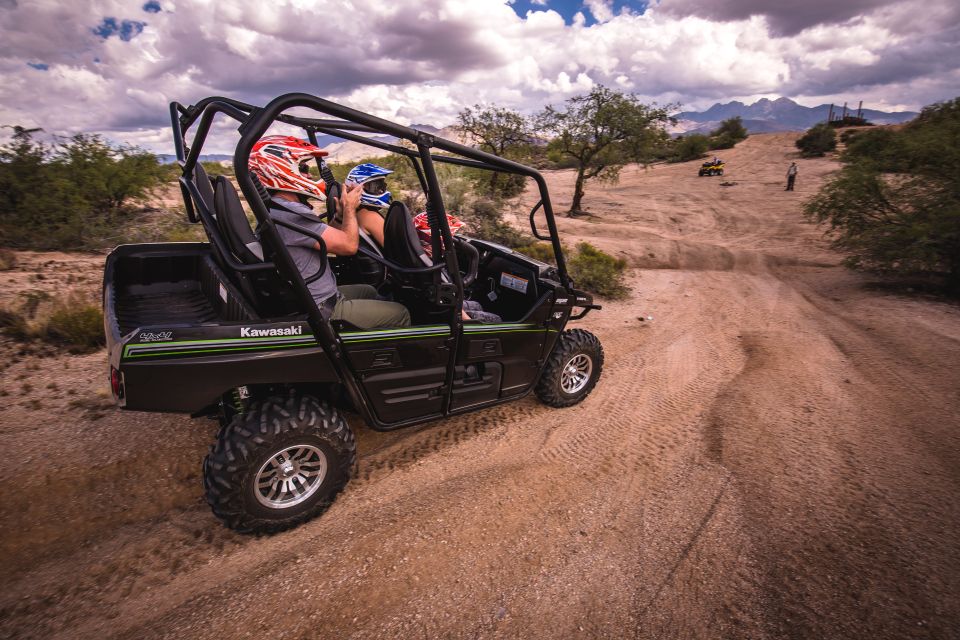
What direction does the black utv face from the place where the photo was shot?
facing away from the viewer and to the right of the viewer

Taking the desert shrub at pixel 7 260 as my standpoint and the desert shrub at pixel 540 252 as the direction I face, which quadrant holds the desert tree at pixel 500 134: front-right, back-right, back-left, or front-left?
front-left

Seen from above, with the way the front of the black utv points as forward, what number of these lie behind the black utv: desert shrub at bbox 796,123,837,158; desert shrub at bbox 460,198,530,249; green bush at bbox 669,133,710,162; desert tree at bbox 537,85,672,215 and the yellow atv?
0

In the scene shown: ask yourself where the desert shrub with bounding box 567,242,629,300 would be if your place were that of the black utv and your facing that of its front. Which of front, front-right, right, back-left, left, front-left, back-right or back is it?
front

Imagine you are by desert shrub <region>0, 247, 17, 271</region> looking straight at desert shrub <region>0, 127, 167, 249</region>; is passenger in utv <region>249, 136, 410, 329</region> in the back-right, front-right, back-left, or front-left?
back-right

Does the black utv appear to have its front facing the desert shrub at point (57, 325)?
no

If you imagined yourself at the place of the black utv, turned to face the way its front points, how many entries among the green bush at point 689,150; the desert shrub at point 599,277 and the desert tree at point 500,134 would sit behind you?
0

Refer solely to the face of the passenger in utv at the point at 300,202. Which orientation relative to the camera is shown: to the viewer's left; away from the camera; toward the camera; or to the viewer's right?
to the viewer's right

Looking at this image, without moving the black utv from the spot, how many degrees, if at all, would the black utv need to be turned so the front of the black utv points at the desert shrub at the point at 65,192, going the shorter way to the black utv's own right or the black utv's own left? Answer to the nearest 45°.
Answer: approximately 90° to the black utv's own left

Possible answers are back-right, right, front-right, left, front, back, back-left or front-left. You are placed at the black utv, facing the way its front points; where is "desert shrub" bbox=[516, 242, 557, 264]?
front

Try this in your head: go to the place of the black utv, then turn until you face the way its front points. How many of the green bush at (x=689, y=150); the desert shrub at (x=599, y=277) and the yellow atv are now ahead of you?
3

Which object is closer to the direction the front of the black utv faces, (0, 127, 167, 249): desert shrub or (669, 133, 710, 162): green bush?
the green bush

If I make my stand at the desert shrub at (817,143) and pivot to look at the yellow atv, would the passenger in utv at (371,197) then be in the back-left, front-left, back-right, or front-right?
front-left

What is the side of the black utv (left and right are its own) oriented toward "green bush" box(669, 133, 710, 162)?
front
